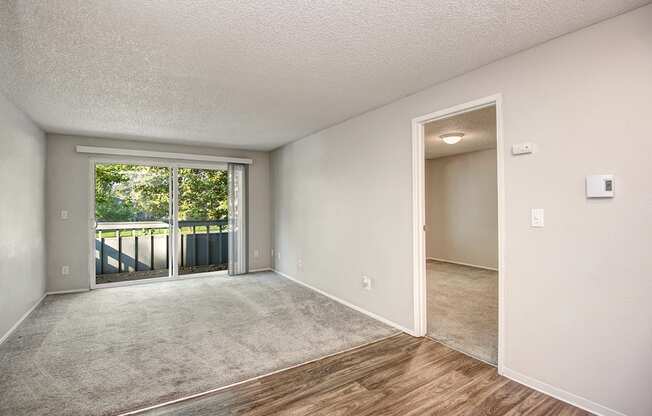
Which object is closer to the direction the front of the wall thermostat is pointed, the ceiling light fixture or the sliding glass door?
the sliding glass door

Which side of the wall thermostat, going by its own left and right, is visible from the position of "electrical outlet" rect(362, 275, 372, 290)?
right

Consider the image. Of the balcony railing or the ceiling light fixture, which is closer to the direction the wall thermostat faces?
the balcony railing

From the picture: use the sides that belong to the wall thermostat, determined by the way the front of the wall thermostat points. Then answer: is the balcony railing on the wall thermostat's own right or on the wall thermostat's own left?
on the wall thermostat's own right

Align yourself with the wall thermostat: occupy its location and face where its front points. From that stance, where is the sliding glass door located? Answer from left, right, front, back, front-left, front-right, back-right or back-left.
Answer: right

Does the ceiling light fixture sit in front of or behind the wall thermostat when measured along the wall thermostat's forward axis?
behind

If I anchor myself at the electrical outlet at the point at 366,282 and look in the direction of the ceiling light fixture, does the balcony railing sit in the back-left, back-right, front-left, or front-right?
back-left
